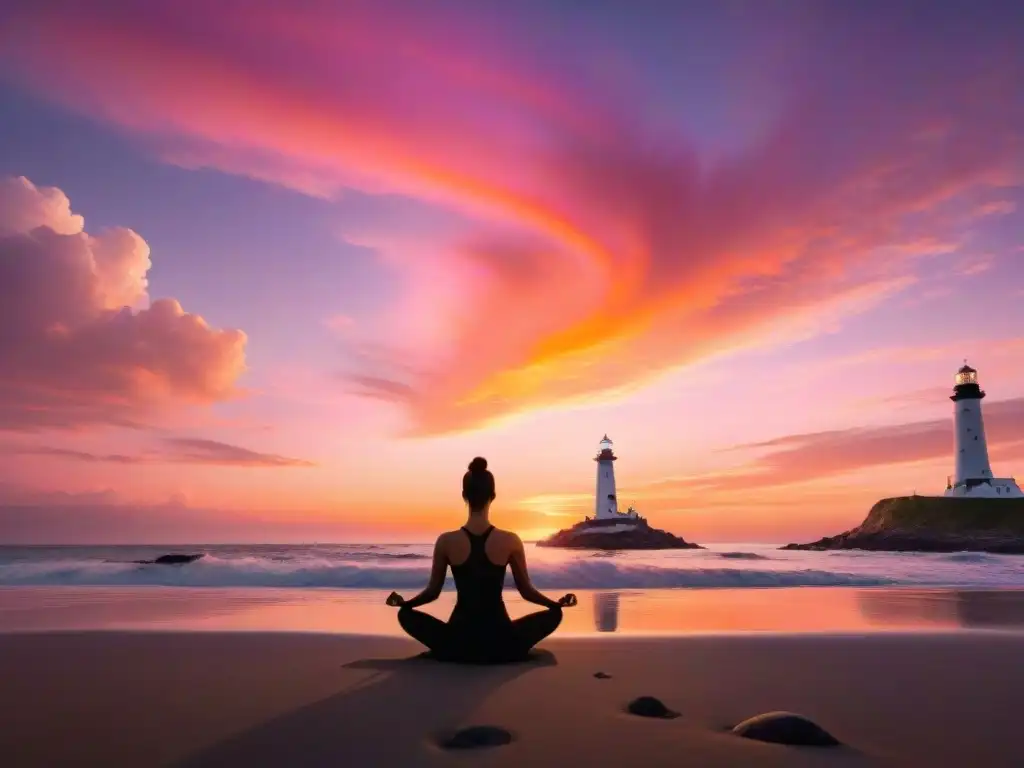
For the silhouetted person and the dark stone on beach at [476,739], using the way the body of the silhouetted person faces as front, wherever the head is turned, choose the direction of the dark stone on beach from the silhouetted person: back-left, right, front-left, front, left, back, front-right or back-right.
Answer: back

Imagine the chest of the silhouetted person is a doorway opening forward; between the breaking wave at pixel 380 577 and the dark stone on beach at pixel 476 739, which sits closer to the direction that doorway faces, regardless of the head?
the breaking wave

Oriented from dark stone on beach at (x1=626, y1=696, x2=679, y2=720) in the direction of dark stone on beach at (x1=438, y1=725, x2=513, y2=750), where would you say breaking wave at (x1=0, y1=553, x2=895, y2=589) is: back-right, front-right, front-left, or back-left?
back-right

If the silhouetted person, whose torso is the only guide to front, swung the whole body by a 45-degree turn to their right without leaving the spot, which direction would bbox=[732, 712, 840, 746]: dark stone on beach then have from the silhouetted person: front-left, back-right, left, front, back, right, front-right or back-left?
right

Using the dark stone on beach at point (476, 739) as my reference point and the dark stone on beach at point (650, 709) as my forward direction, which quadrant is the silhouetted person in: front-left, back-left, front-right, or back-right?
front-left

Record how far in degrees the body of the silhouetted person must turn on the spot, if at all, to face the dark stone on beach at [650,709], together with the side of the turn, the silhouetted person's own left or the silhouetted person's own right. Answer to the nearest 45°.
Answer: approximately 135° to the silhouetted person's own right

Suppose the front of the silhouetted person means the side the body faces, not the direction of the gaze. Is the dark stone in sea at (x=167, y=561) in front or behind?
in front

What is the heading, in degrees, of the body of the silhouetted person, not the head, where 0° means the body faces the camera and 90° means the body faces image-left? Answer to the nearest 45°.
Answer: approximately 180°

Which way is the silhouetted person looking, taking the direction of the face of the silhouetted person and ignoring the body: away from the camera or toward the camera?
away from the camera

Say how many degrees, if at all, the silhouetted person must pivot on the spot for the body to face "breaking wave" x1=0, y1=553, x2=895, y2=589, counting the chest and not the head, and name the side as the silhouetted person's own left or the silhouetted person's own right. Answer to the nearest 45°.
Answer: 0° — they already face it
